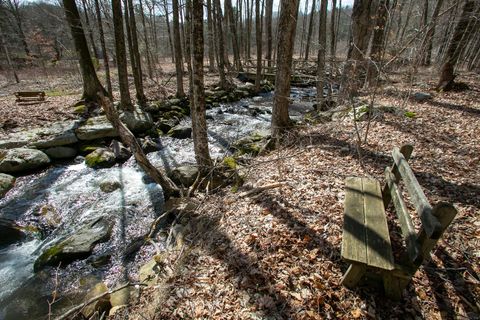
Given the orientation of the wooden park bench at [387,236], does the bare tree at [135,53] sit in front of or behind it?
in front

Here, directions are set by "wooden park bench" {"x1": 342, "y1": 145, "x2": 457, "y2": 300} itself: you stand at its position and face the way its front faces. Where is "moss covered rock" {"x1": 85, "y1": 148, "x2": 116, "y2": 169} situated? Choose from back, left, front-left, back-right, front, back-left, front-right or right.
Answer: front

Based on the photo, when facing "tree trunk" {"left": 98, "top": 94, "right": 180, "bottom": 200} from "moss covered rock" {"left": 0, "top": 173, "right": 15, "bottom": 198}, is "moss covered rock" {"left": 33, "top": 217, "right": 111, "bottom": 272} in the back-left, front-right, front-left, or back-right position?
front-right

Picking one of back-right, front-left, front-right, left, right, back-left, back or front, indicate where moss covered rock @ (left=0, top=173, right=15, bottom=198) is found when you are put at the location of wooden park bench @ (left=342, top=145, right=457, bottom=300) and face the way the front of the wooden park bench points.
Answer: front

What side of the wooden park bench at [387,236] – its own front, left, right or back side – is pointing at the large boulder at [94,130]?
front

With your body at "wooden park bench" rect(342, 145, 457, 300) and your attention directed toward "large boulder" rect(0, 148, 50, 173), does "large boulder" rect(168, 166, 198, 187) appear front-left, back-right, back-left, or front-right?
front-right

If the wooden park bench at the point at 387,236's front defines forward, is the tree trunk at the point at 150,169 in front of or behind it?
in front

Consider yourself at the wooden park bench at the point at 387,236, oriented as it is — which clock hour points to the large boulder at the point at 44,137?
The large boulder is roughly at 12 o'clock from the wooden park bench.

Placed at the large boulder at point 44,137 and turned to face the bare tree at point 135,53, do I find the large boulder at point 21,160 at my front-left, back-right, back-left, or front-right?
back-right

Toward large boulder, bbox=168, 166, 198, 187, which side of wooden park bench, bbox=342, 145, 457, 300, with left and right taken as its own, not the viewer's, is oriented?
front

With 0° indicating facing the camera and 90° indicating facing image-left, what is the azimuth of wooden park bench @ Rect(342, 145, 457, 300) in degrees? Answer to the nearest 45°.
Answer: approximately 90°

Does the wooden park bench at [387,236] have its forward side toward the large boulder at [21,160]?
yes

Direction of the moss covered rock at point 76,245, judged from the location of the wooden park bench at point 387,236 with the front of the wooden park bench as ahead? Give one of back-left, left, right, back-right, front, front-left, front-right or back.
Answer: front

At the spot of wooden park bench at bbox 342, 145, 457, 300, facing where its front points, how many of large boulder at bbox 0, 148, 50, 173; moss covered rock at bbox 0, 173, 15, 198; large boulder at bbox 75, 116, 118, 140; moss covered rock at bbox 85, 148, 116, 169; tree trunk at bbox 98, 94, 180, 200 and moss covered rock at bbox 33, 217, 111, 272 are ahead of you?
6

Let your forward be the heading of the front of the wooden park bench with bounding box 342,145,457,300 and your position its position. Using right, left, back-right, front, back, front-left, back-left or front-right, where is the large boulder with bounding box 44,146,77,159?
front

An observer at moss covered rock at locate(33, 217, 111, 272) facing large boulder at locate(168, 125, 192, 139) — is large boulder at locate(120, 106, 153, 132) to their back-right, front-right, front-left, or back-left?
front-left
